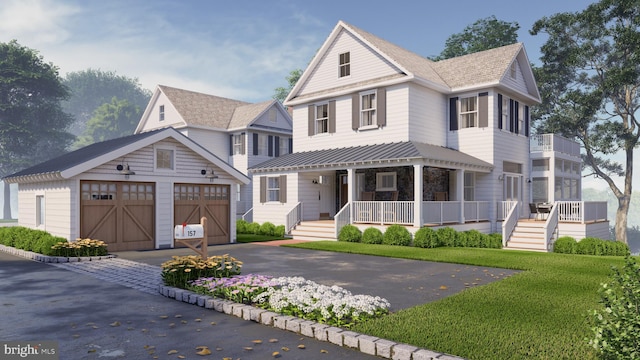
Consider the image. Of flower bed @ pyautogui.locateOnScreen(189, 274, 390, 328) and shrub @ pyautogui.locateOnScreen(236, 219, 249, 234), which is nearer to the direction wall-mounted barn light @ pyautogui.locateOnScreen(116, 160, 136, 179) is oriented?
the flower bed

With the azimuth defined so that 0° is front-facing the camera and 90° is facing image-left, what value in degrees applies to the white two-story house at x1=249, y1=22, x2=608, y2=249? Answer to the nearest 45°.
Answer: approximately 45°

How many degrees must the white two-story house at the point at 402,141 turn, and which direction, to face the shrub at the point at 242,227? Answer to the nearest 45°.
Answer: approximately 45° to its right

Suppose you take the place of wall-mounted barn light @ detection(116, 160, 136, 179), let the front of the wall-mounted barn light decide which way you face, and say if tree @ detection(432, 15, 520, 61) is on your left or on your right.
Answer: on your left

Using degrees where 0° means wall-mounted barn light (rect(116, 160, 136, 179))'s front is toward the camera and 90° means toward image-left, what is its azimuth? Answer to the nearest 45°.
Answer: approximately 315°

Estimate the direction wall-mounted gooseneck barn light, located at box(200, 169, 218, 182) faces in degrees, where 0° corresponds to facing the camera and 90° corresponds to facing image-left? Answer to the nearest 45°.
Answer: approximately 315°
